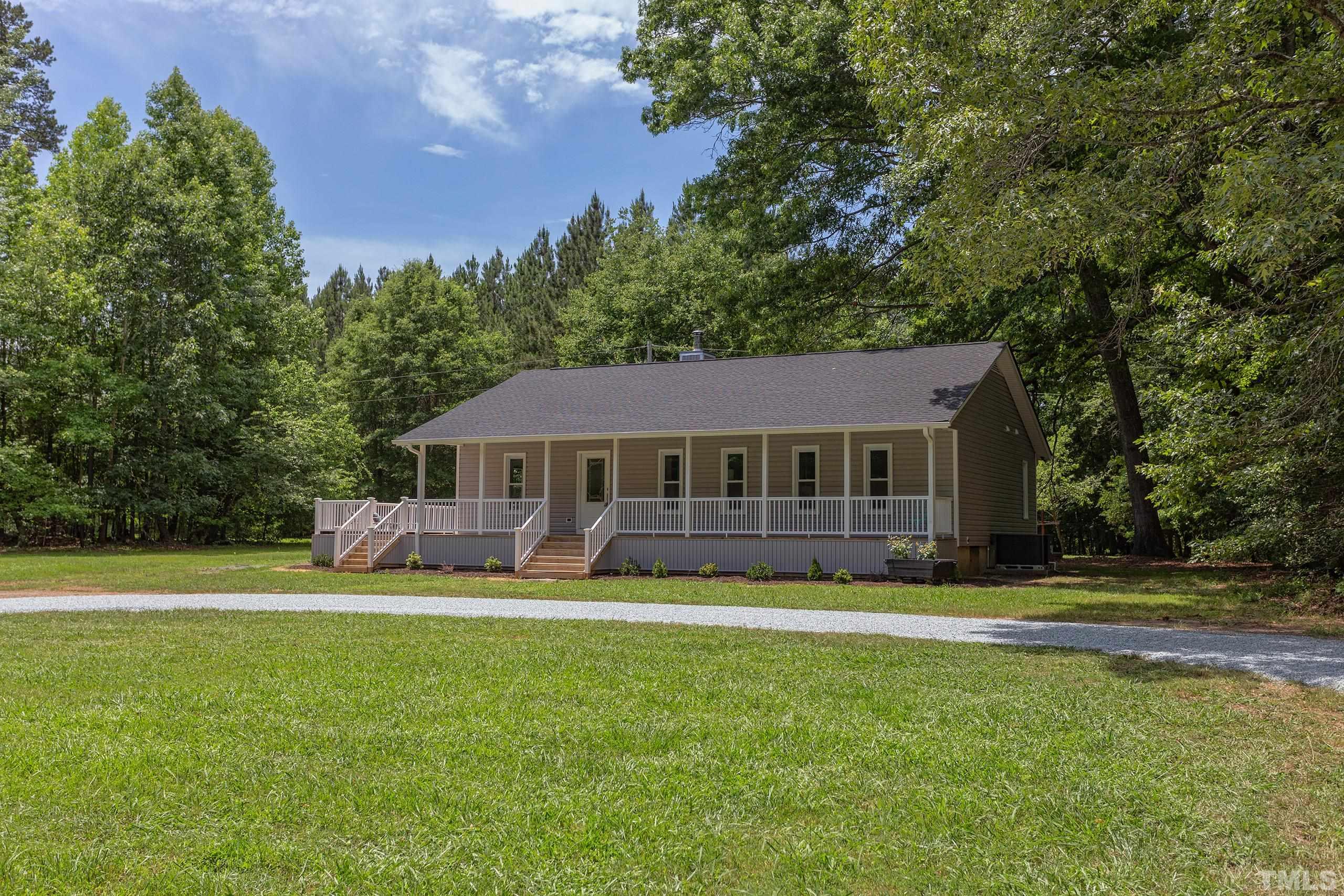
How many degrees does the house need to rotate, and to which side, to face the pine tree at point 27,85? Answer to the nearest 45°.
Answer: approximately 135° to its right

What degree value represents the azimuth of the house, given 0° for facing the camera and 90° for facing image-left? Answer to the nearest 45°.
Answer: approximately 0°

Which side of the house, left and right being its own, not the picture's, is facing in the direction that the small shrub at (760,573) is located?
front

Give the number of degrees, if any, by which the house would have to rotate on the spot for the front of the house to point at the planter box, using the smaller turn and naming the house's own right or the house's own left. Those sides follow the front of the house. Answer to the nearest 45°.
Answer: approximately 45° to the house's own left

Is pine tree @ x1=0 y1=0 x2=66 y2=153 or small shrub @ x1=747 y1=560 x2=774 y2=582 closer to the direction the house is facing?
the small shrub

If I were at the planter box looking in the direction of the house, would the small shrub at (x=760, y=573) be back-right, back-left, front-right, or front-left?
front-left

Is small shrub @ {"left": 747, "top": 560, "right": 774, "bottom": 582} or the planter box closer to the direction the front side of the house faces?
the small shrub
